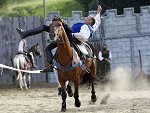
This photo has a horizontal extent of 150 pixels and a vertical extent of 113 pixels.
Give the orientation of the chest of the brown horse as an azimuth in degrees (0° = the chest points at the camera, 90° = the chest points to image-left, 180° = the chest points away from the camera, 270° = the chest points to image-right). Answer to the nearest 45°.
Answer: approximately 45°

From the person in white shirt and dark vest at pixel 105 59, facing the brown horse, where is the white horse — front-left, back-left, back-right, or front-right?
front-right

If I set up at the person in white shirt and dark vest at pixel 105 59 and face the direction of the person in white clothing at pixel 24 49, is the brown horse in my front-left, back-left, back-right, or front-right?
front-left

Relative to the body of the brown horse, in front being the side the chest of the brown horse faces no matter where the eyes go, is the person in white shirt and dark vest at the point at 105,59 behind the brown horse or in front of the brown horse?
behind

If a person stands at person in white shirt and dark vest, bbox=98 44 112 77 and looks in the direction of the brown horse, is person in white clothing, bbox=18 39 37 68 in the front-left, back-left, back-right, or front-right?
front-right

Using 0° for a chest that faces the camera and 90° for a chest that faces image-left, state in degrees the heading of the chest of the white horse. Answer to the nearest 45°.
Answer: approximately 225°

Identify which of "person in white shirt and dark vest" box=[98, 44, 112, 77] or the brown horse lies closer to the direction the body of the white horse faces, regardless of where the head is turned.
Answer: the person in white shirt and dark vest
